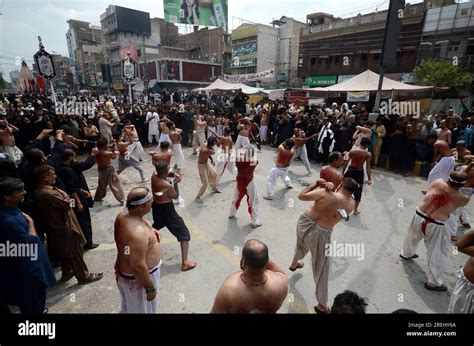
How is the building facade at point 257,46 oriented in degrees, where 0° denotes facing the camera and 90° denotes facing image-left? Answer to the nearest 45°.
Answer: approximately 45°

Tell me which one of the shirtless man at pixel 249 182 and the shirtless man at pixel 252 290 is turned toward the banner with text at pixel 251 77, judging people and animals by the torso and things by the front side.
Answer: the shirtless man at pixel 252 290

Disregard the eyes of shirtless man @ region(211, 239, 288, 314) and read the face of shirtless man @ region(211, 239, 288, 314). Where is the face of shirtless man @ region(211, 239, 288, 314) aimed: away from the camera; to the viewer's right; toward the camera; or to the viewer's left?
away from the camera

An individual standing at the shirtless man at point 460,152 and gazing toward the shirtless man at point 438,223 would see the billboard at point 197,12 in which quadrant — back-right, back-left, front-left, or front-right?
back-right

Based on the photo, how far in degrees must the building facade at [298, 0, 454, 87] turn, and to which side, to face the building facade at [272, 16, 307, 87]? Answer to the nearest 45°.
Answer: approximately 90° to its right

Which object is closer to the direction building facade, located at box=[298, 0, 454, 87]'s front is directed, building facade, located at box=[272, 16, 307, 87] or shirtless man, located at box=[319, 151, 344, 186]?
the shirtless man

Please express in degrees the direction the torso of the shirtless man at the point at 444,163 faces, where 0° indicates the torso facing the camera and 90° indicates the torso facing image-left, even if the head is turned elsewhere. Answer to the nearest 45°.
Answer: approximately 90°

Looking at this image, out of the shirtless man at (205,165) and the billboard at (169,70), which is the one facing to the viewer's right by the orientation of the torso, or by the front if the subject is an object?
the shirtless man

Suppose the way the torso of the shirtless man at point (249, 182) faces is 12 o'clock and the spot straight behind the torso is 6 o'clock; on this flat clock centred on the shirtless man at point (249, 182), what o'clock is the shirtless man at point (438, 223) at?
the shirtless man at point (438, 223) is roughly at 4 o'clock from the shirtless man at point (249, 182).

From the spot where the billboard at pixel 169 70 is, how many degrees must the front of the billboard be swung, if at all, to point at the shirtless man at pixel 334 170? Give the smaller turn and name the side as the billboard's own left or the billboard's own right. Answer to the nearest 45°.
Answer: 0° — it already faces them
